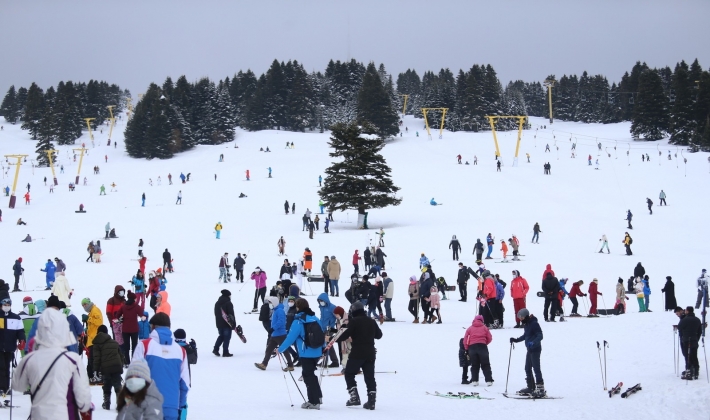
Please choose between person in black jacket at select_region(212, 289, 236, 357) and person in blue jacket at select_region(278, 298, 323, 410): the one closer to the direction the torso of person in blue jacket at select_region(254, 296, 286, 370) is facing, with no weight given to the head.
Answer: the person in black jacket

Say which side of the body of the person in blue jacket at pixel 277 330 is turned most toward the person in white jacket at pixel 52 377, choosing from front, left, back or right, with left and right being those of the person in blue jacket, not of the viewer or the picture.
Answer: left

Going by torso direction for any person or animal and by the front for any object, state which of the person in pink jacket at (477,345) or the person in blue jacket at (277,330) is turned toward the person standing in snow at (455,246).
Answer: the person in pink jacket

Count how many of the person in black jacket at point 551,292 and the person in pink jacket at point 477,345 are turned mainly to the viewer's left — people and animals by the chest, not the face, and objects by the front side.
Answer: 0

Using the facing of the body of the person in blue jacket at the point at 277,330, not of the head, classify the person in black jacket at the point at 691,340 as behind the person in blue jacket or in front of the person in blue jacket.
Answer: behind

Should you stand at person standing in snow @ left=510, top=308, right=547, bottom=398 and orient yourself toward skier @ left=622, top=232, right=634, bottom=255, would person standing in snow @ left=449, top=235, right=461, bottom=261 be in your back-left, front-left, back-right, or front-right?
front-left

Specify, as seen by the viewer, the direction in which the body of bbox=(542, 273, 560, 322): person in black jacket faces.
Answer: away from the camera

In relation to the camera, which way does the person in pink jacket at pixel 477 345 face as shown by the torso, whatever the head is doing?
away from the camera

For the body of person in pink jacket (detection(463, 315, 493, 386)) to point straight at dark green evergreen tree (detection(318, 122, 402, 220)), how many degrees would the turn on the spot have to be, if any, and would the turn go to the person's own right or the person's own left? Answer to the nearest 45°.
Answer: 0° — they already face it

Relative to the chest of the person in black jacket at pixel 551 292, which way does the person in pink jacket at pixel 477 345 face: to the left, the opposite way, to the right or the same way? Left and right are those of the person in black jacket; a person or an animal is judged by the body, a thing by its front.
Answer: the same way

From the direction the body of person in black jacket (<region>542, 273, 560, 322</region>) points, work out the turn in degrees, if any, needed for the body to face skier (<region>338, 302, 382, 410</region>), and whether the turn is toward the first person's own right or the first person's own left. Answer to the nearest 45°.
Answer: approximately 180°

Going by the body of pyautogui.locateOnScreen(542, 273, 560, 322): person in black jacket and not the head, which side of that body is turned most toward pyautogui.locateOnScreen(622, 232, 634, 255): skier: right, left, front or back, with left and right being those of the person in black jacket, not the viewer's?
front
